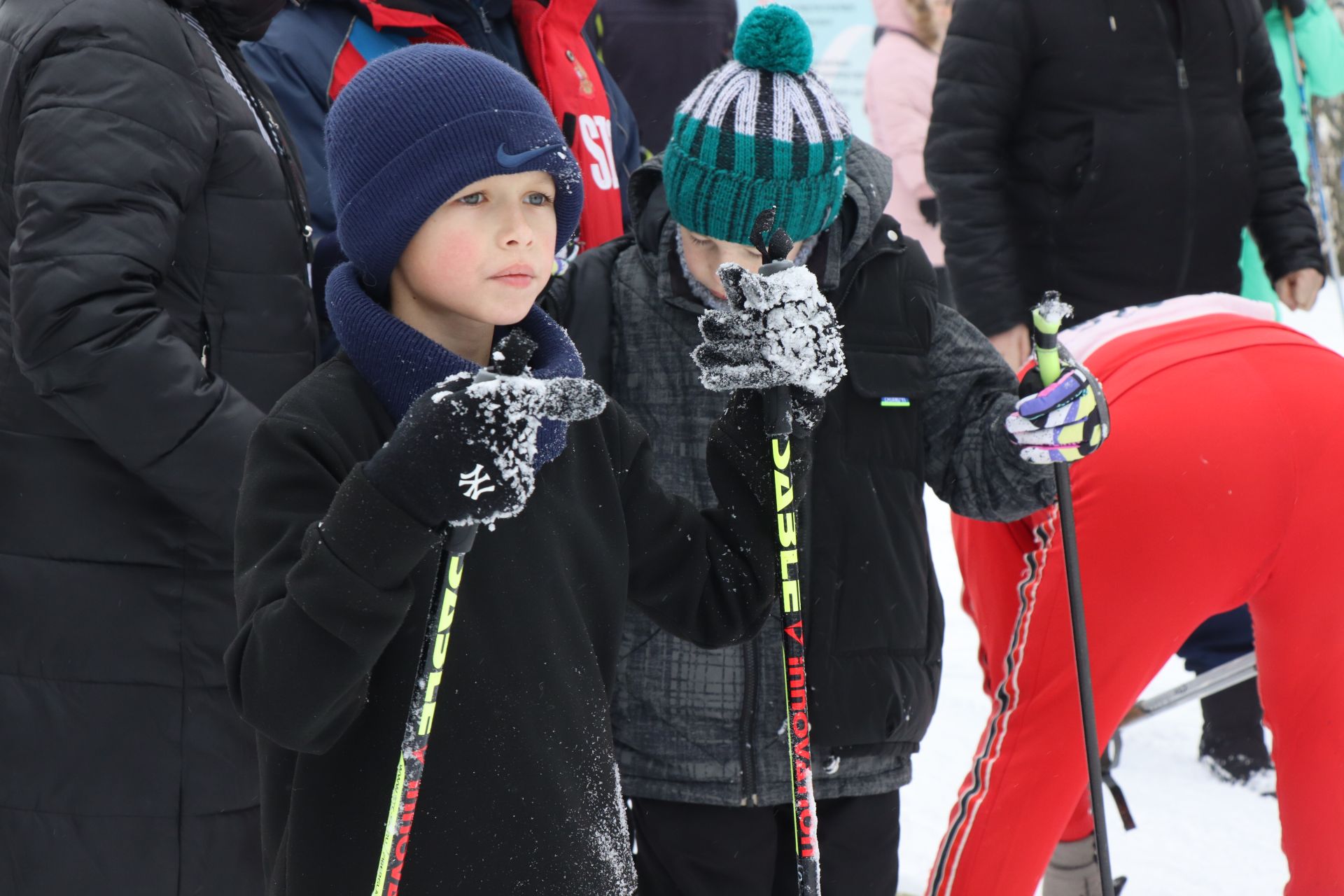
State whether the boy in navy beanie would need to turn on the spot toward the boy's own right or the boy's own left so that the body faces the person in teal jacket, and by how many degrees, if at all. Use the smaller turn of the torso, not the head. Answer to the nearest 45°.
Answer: approximately 90° to the boy's own left

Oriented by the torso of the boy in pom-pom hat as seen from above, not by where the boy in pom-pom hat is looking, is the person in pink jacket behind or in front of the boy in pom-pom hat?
behind

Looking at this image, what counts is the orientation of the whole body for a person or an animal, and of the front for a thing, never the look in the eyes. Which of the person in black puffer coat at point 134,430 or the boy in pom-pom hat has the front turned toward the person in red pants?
the person in black puffer coat

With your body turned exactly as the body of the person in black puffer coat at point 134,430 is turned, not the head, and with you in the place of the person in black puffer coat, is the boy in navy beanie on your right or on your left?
on your right

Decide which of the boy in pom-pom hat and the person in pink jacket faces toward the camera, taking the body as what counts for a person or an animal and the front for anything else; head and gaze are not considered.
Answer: the boy in pom-pom hat

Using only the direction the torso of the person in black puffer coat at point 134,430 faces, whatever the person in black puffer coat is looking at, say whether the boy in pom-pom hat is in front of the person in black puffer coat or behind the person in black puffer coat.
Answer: in front

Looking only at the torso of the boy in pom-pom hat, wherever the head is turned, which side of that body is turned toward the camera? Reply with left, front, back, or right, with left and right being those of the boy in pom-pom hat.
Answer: front

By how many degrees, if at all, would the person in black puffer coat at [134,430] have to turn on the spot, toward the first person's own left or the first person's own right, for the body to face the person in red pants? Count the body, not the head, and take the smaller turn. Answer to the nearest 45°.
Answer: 0° — they already face them

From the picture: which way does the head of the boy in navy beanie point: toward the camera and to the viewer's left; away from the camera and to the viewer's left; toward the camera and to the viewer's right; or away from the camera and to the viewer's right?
toward the camera and to the viewer's right

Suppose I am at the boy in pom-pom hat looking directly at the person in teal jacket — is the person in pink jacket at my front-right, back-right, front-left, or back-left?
front-left

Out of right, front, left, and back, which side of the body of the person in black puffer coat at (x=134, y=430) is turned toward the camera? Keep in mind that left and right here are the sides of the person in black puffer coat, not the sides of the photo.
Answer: right

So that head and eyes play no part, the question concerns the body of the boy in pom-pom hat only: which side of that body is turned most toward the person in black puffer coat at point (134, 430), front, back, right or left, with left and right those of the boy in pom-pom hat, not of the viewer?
right
